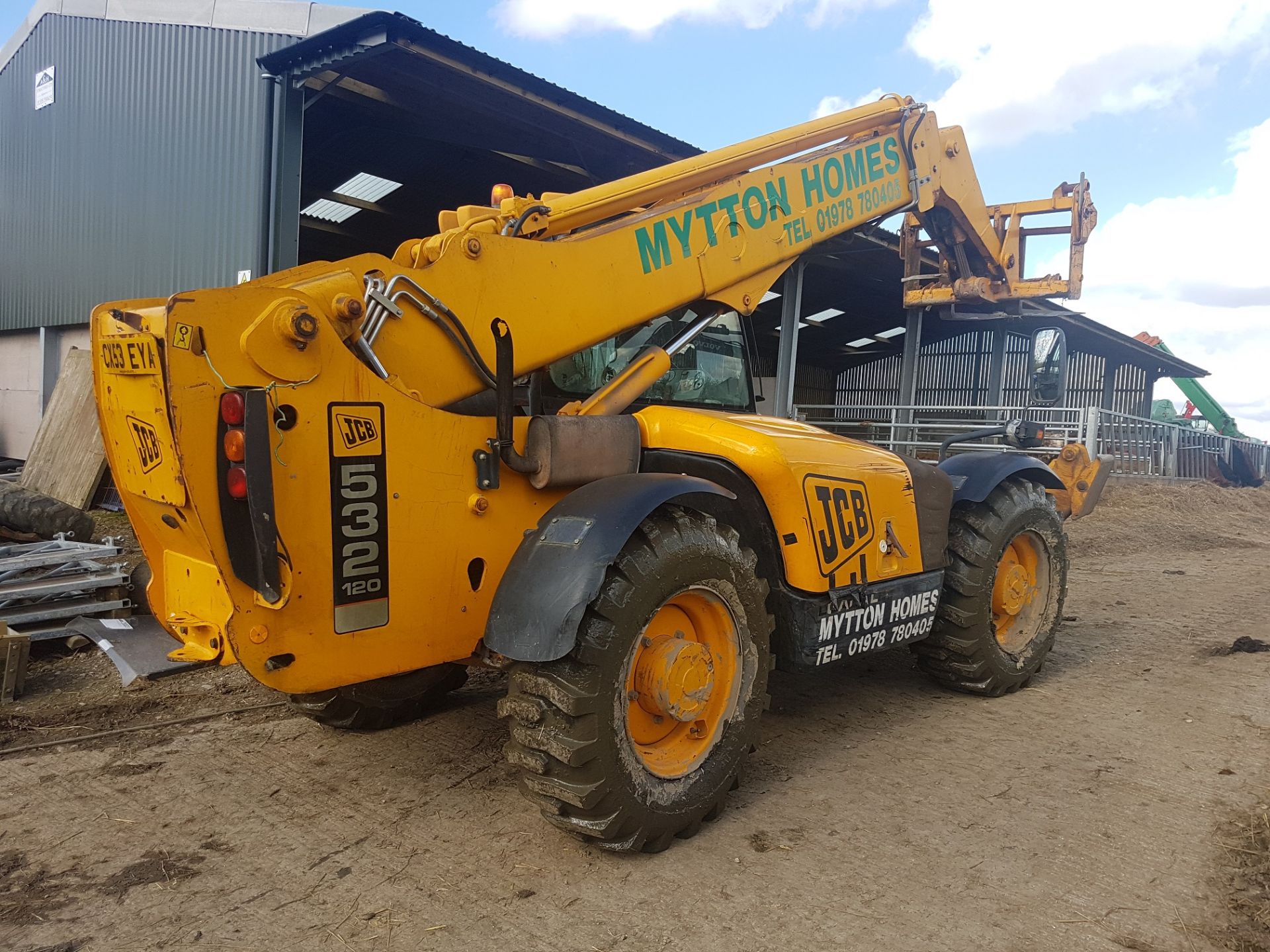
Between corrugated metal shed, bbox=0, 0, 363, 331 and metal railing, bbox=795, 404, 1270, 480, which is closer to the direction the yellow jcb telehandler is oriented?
the metal railing

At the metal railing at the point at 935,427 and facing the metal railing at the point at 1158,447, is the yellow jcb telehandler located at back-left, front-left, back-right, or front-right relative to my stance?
back-right

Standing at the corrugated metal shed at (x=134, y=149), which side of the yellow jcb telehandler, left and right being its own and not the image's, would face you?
left

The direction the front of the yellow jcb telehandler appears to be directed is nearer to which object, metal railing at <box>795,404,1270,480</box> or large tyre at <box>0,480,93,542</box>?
the metal railing

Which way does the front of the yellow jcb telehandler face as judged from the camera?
facing away from the viewer and to the right of the viewer

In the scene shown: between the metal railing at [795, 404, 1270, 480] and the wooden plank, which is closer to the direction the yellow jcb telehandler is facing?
the metal railing

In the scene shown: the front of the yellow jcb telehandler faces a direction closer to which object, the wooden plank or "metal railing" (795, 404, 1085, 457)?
the metal railing

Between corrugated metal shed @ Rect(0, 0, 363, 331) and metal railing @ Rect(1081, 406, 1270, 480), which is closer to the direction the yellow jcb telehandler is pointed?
the metal railing

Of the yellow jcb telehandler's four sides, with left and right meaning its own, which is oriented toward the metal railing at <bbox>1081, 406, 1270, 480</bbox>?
front
